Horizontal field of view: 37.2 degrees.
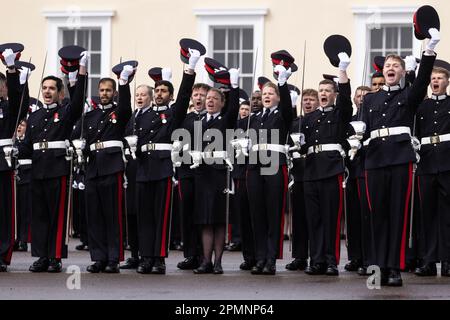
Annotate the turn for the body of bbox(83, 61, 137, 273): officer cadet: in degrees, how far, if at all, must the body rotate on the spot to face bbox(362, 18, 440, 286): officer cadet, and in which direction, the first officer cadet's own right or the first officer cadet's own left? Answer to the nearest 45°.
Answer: approximately 90° to the first officer cadet's own left

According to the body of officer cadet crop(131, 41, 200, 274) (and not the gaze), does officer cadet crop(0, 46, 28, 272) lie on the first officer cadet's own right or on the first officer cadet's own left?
on the first officer cadet's own right

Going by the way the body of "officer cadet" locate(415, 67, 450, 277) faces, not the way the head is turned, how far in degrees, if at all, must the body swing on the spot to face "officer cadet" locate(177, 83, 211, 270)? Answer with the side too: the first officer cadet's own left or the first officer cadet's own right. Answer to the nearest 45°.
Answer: approximately 45° to the first officer cadet's own right

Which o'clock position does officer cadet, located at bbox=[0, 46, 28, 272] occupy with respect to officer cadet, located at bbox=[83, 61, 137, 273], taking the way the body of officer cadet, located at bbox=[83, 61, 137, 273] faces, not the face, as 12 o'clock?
officer cadet, located at bbox=[0, 46, 28, 272] is roughly at 2 o'clock from officer cadet, located at bbox=[83, 61, 137, 273].

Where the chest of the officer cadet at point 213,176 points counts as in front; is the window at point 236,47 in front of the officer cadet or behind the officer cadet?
behind

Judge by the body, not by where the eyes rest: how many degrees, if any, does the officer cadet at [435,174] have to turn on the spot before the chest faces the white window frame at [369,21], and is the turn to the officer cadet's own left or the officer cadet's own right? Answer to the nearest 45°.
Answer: approximately 135° to the officer cadet's own right

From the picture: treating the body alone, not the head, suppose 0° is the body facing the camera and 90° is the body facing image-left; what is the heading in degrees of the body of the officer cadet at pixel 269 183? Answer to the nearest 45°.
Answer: approximately 45°

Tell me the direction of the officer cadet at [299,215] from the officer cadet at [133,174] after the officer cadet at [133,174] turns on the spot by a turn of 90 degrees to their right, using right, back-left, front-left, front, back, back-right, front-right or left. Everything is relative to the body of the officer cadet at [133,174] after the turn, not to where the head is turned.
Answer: back-right

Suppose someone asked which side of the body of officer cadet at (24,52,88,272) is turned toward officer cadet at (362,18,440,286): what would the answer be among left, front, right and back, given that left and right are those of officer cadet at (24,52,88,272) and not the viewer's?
left
